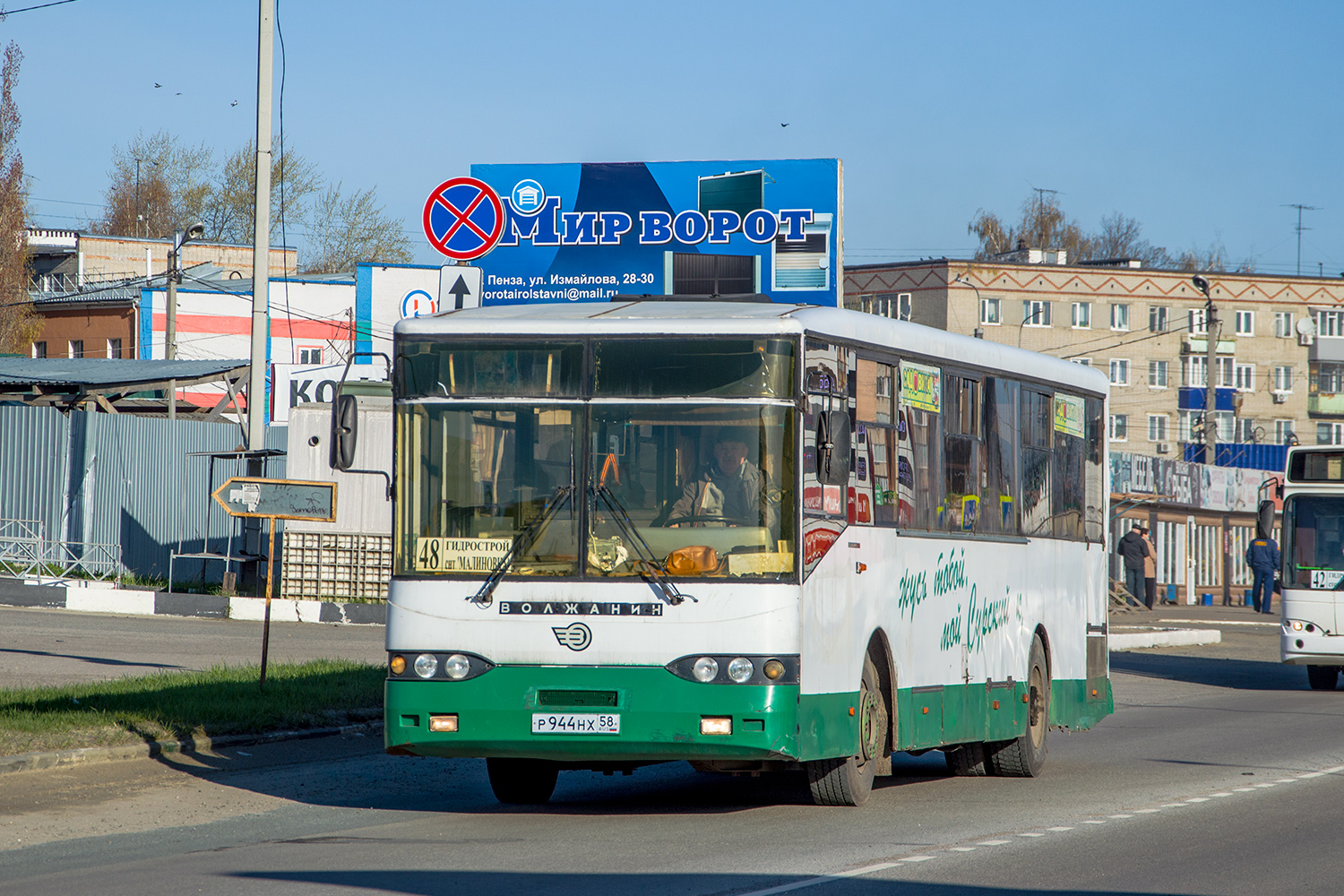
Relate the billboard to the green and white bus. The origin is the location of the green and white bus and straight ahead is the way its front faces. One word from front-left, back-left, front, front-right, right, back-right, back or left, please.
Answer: back-right

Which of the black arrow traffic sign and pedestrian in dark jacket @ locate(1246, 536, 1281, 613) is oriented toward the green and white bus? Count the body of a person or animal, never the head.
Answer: the black arrow traffic sign

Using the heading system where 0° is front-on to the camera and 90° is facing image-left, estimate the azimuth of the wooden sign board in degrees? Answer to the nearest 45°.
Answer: approximately 0°

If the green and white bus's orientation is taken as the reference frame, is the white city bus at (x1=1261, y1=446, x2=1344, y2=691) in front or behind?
behind

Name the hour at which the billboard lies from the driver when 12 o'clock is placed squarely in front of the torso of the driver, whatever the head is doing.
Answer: The billboard is roughly at 6 o'clock from the driver.

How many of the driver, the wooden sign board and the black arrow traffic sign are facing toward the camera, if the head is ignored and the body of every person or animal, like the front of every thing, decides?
3

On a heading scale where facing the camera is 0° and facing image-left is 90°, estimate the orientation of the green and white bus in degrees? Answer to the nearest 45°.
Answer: approximately 45°

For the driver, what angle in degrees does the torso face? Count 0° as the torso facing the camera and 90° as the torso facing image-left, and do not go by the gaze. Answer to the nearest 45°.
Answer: approximately 0°
